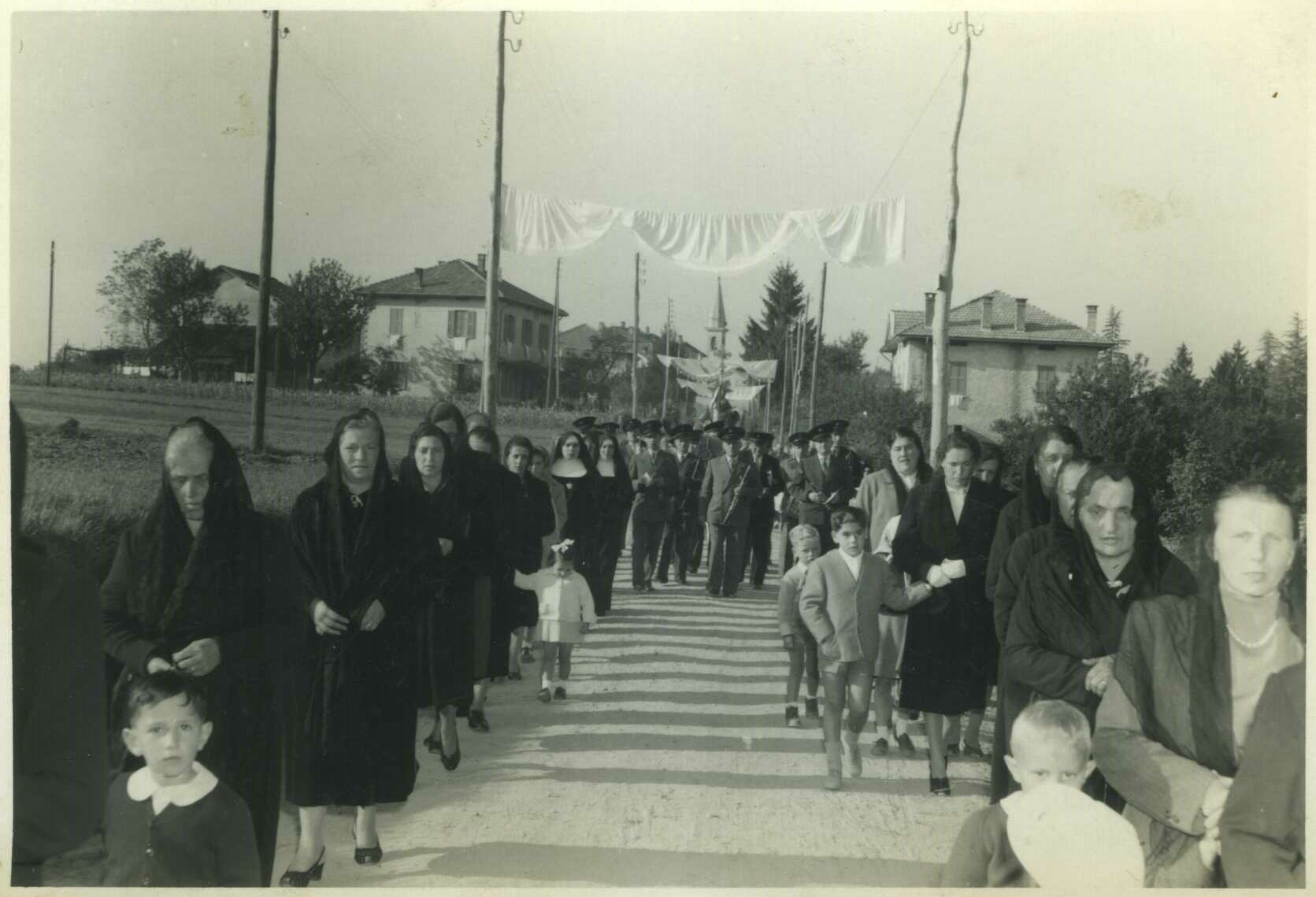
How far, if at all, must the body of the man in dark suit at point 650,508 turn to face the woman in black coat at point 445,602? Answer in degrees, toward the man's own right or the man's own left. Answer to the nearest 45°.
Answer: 0° — they already face them

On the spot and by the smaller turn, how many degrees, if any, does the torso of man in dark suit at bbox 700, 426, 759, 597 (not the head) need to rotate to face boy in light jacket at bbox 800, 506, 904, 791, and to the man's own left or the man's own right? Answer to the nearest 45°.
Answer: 0° — they already face them

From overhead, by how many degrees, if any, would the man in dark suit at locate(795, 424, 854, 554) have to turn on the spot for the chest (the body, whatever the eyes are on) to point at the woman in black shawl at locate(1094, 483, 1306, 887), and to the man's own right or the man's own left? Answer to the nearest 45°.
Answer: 0° — they already face them

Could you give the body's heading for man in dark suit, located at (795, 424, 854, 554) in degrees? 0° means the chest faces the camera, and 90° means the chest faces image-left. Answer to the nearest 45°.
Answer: approximately 0°

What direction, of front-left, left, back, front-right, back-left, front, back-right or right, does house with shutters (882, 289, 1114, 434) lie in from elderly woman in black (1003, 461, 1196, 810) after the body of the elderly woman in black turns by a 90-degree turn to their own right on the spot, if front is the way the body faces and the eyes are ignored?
right

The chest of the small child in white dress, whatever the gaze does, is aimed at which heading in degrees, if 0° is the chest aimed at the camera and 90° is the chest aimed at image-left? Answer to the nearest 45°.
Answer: approximately 0°

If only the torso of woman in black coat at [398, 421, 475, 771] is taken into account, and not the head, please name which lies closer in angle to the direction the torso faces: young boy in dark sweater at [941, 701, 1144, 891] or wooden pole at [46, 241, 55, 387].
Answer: the young boy in dark sweater
